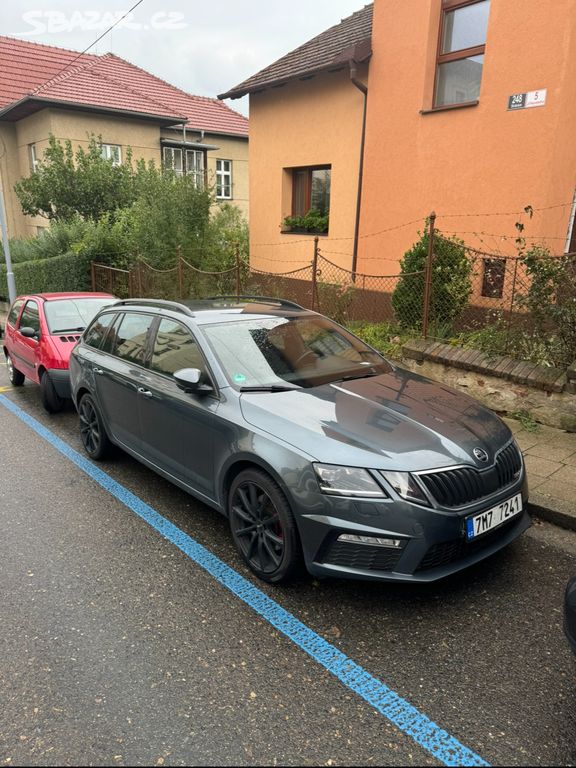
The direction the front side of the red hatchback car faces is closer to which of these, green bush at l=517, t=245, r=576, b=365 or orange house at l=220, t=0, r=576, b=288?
the green bush

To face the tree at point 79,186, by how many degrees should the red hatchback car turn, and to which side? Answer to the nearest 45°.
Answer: approximately 135° to its left

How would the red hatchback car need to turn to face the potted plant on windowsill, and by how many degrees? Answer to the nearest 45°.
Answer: approximately 90° to its left

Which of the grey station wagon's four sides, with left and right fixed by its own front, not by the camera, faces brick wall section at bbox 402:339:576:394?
left

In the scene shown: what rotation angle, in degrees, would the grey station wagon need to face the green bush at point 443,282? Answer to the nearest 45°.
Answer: approximately 135° to its left

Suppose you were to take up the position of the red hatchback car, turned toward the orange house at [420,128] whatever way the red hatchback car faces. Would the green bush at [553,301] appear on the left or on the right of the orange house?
right

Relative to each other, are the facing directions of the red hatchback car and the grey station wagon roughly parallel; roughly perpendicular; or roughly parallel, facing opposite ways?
roughly parallel

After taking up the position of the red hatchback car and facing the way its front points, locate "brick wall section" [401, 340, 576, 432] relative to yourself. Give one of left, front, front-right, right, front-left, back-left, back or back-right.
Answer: front

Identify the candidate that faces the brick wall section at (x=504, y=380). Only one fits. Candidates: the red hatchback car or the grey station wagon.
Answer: the red hatchback car

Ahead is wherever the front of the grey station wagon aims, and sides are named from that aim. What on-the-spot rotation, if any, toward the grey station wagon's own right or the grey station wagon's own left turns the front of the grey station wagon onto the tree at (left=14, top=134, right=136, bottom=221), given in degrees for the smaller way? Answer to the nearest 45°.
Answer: approximately 180°

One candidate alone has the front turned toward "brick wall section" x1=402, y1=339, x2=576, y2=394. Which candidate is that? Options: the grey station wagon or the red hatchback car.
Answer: the red hatchback car

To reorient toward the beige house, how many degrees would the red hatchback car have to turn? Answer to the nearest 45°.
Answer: approximately 135° to its left

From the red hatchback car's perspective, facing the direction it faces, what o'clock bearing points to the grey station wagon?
The grey station wagon is roughly at 1 o'clock from the red hatchback car.

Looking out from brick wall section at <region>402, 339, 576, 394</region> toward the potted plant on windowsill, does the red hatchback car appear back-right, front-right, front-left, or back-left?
front-left

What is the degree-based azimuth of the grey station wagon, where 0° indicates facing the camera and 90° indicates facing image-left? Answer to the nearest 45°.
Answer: approximately 315°

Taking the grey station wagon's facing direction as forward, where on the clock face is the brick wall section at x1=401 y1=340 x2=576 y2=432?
The brick wall section is roughly at 9 o'clock from the grey station wagon.

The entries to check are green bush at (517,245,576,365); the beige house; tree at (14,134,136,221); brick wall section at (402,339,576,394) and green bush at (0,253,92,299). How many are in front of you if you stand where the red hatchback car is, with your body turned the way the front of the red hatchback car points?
2

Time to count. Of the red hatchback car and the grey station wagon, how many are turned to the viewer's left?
0
